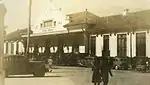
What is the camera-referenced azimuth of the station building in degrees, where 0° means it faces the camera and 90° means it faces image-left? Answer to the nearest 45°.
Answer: approximately 45°
